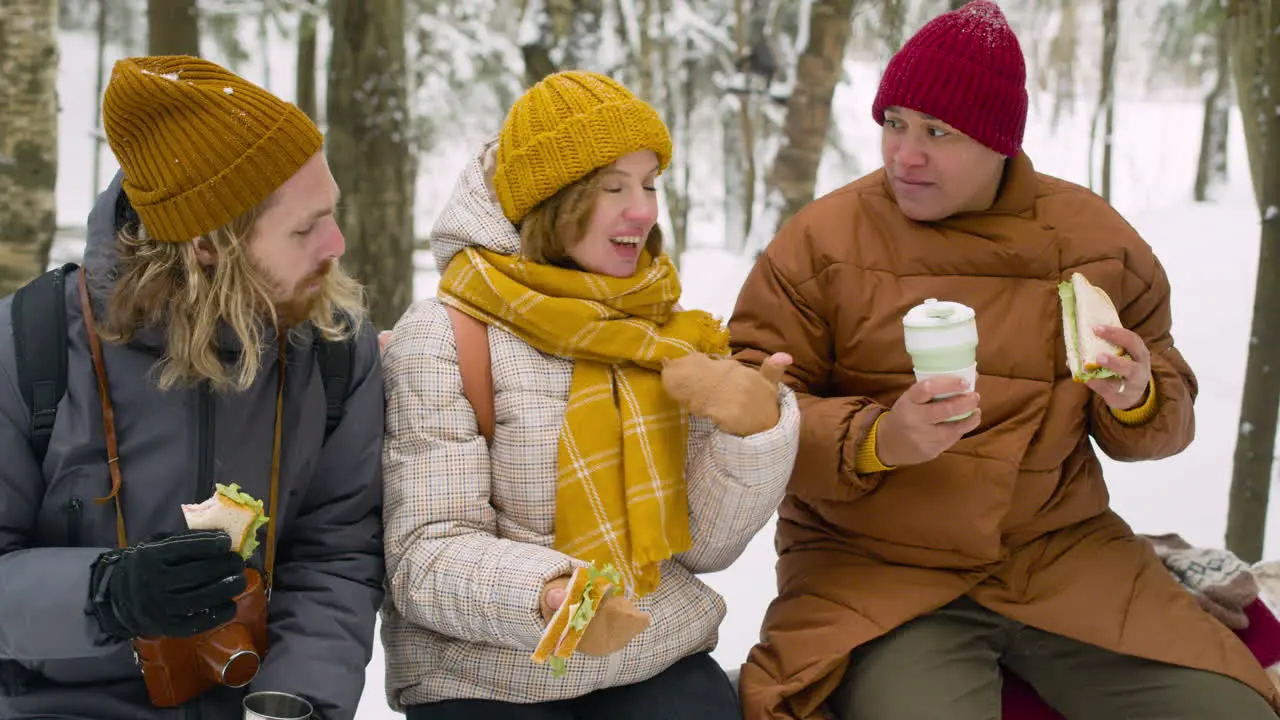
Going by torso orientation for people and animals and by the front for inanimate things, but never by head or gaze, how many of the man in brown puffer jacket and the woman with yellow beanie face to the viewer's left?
0

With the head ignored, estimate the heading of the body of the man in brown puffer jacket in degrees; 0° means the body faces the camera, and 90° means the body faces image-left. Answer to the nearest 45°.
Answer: approximately 0°

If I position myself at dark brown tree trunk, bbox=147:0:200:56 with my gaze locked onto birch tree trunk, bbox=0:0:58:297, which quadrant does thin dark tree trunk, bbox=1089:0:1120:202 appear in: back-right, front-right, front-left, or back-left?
back-left

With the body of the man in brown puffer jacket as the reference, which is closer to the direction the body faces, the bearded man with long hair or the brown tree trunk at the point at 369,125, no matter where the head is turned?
the bearded man with long hair

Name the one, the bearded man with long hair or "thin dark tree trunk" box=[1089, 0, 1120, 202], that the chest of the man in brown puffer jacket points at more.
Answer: the bearded man with long hair

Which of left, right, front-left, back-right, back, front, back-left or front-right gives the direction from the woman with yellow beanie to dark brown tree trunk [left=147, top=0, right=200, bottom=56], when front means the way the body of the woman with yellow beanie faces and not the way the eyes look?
back

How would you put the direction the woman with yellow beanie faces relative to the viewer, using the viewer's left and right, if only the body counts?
facing the viewer and to the right of the viewer

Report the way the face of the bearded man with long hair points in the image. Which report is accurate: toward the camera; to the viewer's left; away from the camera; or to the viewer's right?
to the viewer's right

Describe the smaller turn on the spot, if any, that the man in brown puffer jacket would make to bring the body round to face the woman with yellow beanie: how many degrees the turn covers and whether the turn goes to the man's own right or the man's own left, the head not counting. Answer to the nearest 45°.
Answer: approximately 45° to the man's own right
